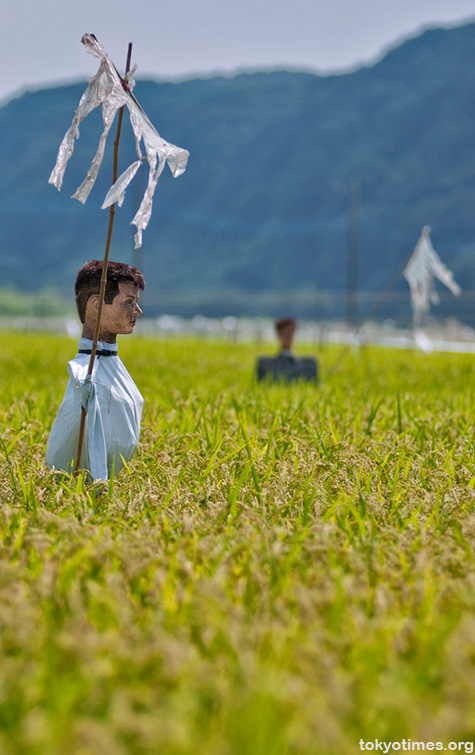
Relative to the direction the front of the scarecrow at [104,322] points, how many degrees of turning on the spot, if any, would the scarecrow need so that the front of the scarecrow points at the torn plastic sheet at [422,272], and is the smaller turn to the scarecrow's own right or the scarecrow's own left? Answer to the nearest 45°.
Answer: approximately 45° to the scarecrow's own left

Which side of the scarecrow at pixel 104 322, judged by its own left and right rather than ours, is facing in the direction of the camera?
right
